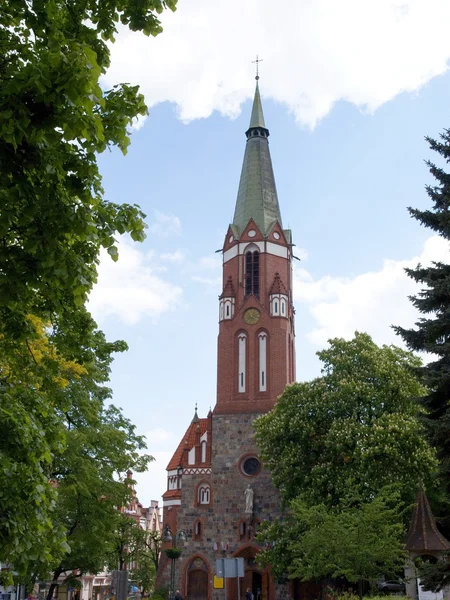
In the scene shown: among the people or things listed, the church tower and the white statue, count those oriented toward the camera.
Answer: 2

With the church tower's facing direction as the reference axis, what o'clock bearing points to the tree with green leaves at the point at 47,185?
The tree with green leaves is roughly at 12 o'clock from the church tower.

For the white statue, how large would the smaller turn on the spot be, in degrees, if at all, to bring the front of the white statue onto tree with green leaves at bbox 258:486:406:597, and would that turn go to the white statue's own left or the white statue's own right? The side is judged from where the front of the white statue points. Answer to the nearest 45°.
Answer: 0° — it already faces it

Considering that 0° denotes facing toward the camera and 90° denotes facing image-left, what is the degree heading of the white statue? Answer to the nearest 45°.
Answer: approximately 0°

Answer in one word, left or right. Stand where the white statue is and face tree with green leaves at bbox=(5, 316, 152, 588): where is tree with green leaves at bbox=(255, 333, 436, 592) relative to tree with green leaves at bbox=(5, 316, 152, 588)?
left

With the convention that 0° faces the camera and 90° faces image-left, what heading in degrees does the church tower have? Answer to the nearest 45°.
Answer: approximately 0°

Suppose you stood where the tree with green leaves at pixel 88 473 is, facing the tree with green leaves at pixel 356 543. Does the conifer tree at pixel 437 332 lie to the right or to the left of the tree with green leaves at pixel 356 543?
right

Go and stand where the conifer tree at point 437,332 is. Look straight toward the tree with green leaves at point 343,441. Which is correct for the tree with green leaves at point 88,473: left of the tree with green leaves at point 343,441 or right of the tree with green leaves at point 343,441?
left

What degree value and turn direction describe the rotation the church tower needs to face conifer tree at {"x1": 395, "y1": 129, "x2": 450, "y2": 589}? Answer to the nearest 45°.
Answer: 0° — it already faces it
